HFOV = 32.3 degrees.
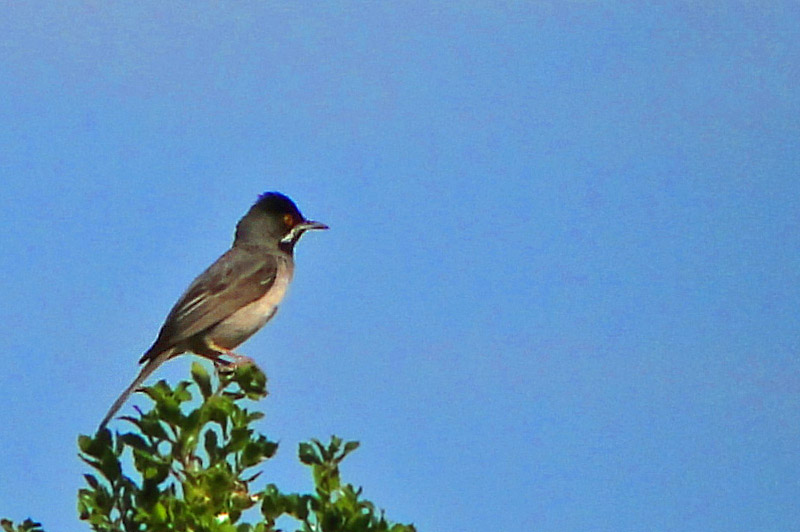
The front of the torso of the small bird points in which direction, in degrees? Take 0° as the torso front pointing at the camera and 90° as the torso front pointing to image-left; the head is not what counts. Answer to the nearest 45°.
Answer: approximately 270°
